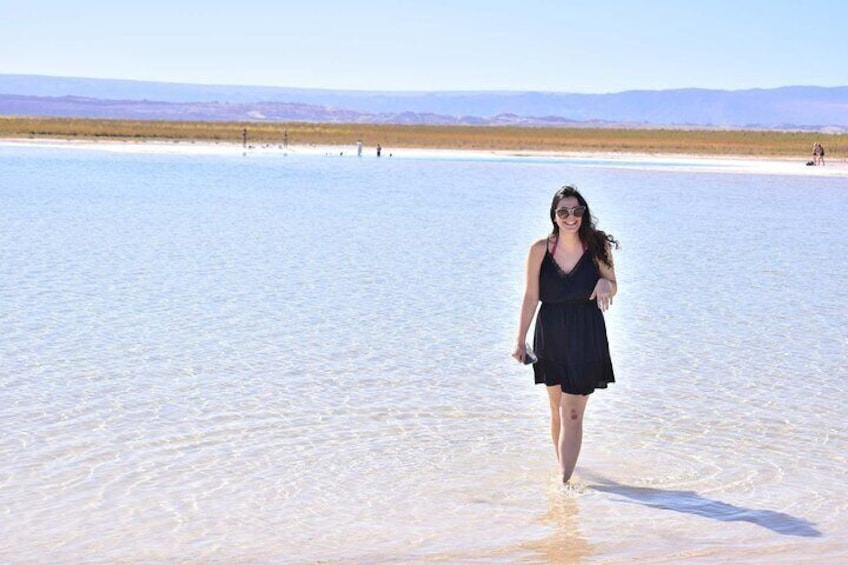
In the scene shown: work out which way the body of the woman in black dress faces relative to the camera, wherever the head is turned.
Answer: toward the camera

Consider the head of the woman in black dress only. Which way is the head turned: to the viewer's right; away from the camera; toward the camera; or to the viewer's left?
toward the camera
